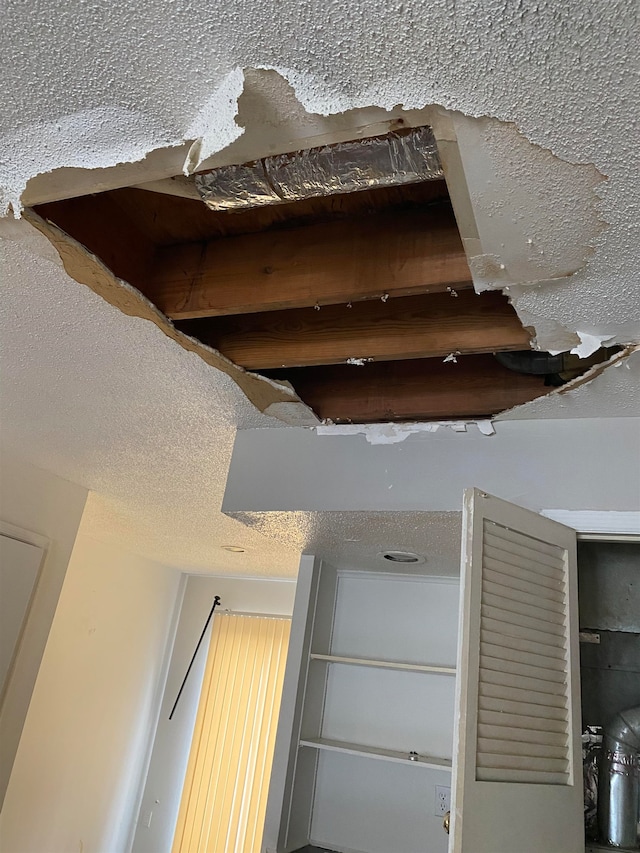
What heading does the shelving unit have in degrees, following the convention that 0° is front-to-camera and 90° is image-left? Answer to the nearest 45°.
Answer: approximately 0°

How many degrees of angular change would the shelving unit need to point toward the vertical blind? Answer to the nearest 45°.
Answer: approximately 135° to its right

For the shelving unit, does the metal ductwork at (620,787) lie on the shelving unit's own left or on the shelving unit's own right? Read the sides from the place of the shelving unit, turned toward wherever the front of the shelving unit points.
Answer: on the shelving unit's own left

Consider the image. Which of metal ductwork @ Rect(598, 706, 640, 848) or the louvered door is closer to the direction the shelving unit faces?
the louvered door

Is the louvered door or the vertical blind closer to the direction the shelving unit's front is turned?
the louvered door
